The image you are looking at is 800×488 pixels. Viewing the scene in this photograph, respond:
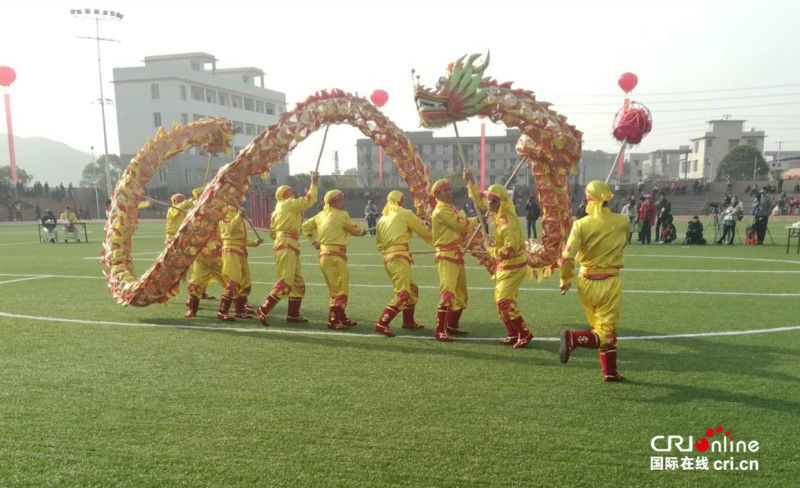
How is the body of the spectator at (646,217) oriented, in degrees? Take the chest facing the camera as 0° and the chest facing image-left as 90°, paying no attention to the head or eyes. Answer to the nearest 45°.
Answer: approximately 0°

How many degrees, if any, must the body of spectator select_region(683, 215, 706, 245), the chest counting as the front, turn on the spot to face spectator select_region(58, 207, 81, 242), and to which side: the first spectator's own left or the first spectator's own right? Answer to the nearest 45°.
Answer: approximately 90° to the first spectator's own right

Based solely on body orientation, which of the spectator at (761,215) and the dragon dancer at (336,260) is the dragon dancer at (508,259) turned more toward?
the dragon dancer

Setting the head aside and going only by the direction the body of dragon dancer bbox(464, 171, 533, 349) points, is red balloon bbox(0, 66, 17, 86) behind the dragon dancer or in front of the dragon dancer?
in front
